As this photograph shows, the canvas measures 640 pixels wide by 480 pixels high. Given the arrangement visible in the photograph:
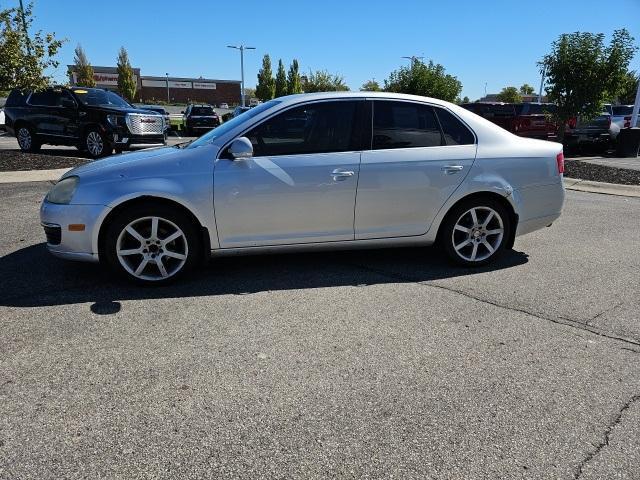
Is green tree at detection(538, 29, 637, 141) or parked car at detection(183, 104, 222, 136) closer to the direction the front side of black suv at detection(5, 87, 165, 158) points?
the green tree

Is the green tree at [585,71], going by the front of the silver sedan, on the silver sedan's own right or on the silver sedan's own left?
on the silver sedan's own right

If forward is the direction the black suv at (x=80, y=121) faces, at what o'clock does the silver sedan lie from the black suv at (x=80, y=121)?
The silver sedan is roughly at 1 o'clock from the black suv.

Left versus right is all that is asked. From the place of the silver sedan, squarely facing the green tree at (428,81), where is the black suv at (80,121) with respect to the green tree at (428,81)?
left

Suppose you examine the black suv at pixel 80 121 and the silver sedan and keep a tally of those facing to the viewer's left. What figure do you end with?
1

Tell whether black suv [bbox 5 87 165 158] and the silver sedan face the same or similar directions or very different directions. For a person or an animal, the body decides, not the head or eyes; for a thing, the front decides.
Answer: very different directions

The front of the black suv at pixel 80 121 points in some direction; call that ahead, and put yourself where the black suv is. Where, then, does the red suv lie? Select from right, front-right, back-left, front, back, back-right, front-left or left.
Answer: front-left

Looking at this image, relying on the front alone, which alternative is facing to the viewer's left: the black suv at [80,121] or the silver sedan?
the silver sedan

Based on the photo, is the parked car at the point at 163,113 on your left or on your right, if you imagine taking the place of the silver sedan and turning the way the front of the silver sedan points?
on your right

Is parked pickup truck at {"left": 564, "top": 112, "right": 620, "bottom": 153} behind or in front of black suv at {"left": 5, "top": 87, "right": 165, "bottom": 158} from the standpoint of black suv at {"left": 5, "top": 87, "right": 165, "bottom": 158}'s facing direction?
in front

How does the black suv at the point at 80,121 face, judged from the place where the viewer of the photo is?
facing the viewer and to the right of the viewer

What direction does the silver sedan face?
to the viewer's left
